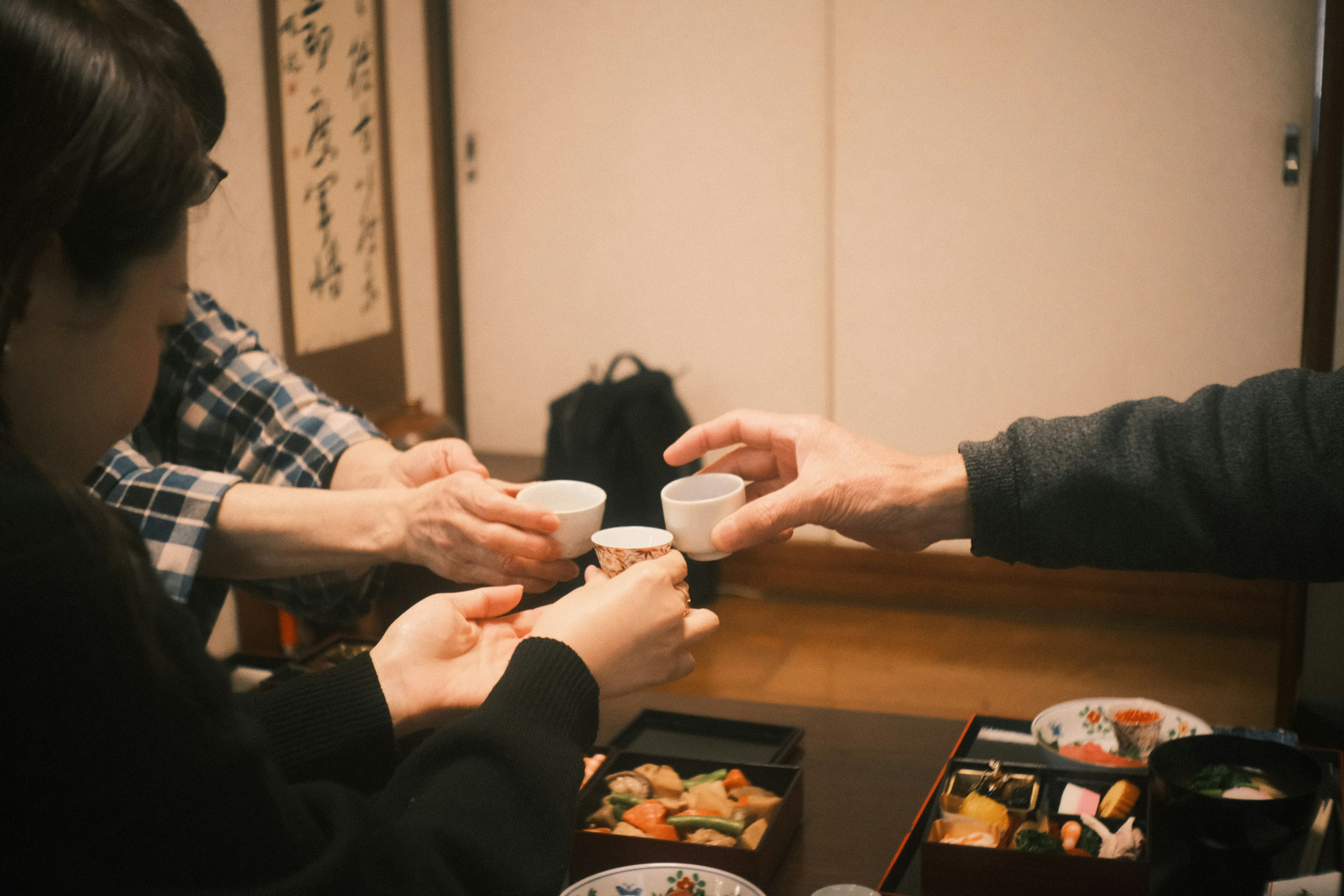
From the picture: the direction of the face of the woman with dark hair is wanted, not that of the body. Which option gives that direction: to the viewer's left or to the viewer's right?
to the viewer's right

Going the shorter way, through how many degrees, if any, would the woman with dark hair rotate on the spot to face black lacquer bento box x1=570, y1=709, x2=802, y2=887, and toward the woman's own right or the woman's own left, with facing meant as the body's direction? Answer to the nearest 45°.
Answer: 0° — they already face it

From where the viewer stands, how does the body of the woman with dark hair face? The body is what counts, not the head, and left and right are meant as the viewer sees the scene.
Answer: facing away from the viewer and to the right of the viewer

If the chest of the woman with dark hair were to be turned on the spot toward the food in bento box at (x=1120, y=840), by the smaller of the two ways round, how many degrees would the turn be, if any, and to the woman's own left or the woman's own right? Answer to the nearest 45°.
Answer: approximately 45° to the woman's own right

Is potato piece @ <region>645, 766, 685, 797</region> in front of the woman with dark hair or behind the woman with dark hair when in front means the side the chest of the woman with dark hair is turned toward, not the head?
in front
